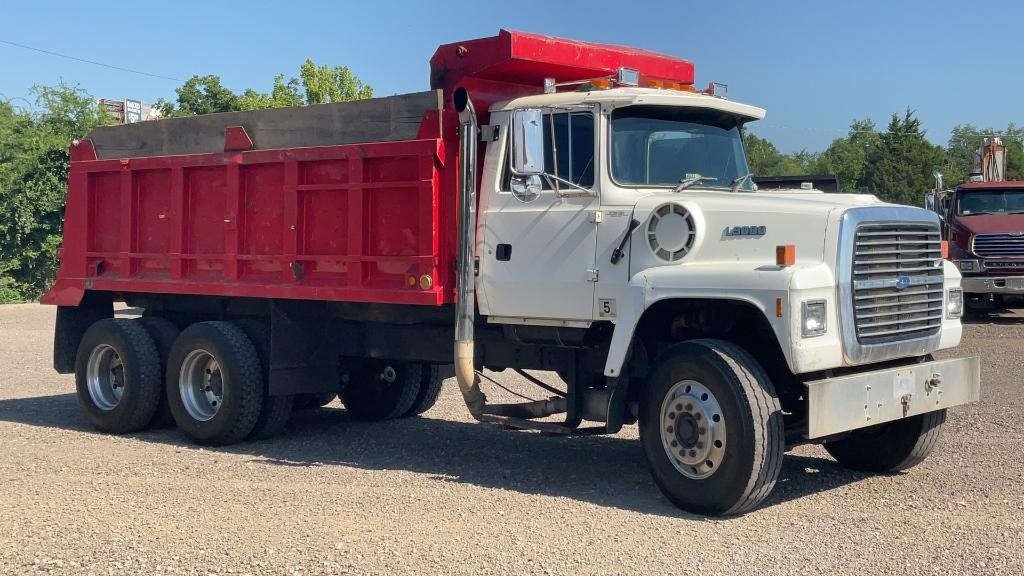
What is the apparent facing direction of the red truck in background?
toward the camera

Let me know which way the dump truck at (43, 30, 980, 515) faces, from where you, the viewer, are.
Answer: facing the viewer and to the right of the viewer

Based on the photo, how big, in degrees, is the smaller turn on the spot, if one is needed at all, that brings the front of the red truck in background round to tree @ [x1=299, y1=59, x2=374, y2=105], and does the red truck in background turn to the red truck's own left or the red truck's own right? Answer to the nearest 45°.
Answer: approximately 135° to the red truck's own right

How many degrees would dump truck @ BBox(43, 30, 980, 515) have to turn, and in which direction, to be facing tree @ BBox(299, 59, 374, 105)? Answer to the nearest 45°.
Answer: approximately 135° to its left

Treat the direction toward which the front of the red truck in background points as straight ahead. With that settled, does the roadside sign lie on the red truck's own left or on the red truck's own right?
on the red truck's own right

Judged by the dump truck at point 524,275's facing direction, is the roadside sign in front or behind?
behind

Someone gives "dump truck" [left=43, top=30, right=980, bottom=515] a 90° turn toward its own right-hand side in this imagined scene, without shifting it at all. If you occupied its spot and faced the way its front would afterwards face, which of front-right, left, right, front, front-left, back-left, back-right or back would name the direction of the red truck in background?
back
